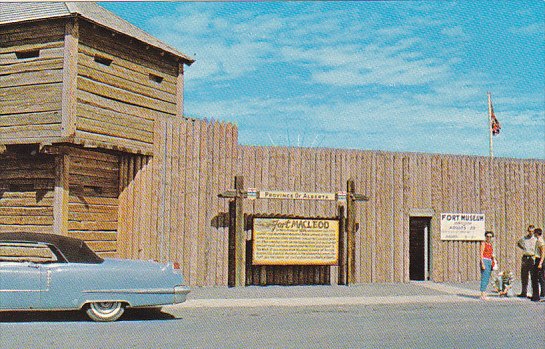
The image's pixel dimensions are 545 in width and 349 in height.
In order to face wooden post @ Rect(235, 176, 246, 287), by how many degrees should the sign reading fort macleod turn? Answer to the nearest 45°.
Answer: approximately 90° to its right

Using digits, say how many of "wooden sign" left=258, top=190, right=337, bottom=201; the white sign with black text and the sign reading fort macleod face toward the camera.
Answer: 3

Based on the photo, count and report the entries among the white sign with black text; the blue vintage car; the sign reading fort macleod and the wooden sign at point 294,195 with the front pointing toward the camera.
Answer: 3

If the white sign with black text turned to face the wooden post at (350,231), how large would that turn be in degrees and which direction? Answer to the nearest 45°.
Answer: approximately 45° to its right

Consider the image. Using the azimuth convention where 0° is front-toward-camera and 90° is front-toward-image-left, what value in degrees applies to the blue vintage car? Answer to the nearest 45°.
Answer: approximately 90°

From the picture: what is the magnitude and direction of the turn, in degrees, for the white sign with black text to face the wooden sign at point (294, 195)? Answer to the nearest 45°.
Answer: approximately 45° to its right

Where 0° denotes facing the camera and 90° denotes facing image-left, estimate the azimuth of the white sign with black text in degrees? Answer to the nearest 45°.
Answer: approximately 0°

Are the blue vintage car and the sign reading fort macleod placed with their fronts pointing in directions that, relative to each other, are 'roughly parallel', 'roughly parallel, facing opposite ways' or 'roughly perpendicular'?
roughly perpendicular

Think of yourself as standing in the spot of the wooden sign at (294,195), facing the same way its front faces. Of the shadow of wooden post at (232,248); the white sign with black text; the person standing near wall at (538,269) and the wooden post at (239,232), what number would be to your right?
2

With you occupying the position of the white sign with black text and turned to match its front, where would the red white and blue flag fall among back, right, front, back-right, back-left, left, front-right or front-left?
back

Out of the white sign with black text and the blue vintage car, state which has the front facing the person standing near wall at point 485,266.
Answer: the white sign with black text

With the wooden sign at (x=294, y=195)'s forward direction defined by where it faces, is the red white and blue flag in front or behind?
behind

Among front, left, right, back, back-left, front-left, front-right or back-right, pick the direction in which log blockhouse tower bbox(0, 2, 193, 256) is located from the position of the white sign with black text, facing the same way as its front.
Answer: front-right

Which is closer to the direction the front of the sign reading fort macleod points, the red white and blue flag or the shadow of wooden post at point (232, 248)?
the shadow of wooden post
